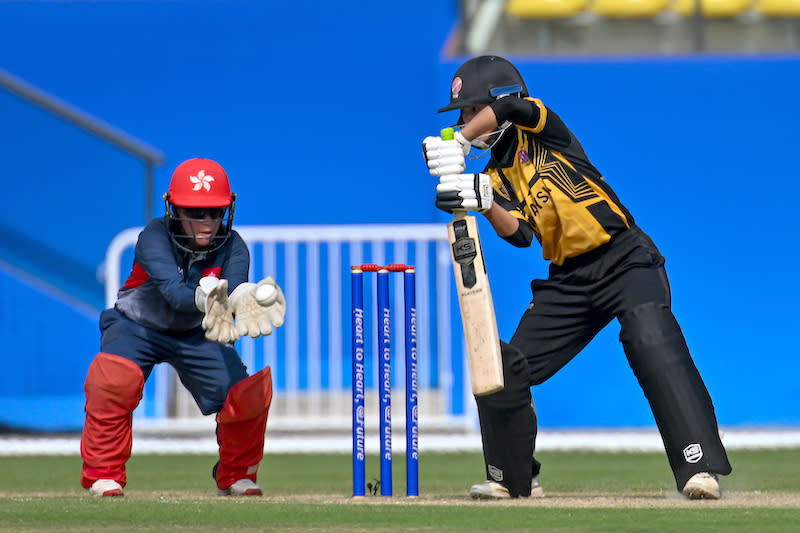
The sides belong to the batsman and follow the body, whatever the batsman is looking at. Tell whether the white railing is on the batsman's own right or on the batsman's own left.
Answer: on the batsman's own right

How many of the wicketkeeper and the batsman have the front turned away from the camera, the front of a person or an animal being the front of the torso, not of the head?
0

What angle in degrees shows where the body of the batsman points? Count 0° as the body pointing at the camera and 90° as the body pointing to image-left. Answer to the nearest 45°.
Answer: approximately 45°

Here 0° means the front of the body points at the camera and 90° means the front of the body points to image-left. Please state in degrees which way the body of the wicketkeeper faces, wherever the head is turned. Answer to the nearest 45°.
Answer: approximately 315°

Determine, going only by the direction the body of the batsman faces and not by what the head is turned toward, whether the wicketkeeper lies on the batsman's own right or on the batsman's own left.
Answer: on the batsman's own right

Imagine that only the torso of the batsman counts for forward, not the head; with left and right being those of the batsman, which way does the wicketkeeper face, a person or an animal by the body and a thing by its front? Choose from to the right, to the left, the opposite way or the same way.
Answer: to the left

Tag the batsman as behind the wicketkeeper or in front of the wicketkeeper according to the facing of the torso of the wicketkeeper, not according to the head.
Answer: in front

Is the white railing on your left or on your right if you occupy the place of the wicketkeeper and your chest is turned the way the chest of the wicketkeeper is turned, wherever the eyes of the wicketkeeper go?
on your left

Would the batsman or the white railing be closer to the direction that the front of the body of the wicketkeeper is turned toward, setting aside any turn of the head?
the batsman

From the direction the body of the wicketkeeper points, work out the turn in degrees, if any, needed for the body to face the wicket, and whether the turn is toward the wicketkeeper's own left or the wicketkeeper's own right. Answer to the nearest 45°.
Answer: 0° — they already face it
